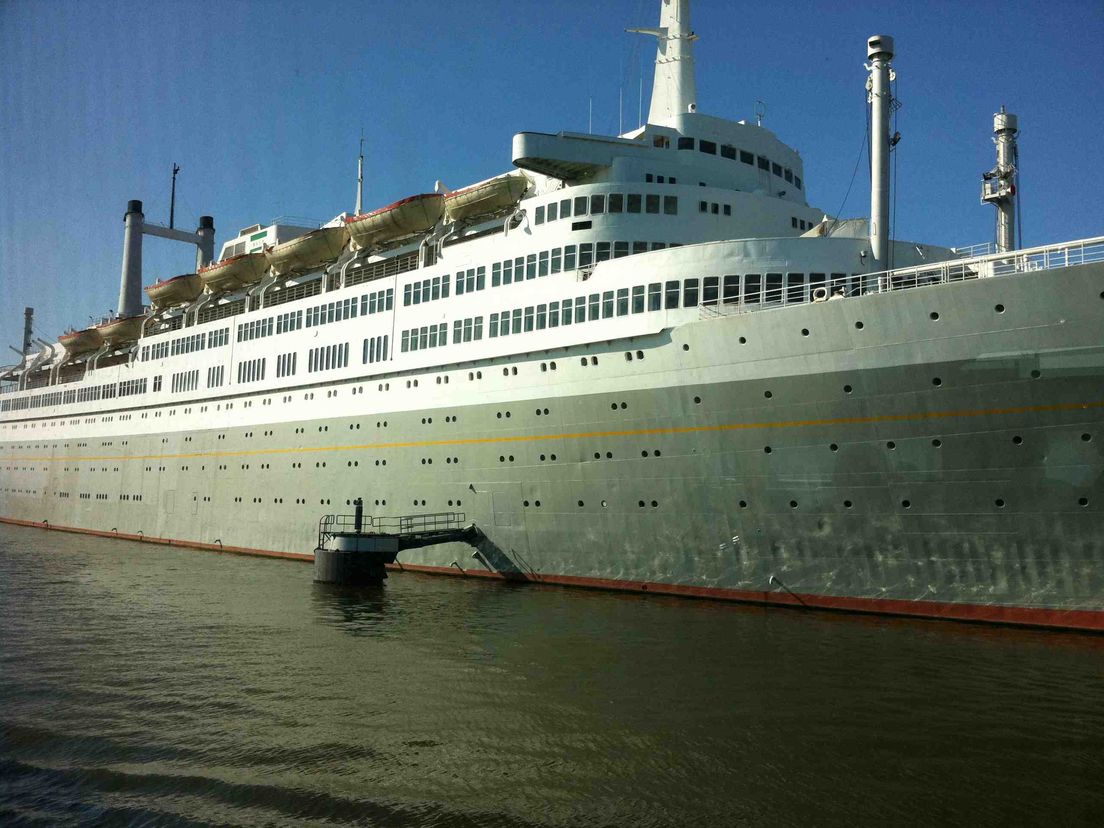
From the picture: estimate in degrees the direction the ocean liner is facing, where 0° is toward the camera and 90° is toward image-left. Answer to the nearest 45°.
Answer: approximately 315°
